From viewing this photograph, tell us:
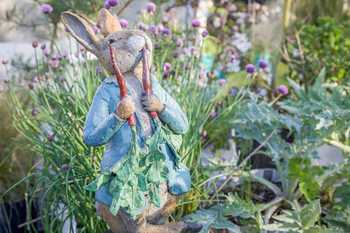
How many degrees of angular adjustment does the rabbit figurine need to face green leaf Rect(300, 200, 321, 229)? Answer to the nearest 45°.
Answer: approximately 45° to its left

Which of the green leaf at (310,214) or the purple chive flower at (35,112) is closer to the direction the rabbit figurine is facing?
the green leaf

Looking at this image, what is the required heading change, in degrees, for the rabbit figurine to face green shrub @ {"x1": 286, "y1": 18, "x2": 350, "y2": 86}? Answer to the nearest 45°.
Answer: approximately 90° to its left

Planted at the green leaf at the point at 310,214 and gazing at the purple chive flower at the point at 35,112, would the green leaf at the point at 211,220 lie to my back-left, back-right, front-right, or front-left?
front-left

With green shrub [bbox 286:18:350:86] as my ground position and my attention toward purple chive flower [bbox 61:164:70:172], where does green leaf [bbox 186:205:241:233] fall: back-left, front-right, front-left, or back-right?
front-left
